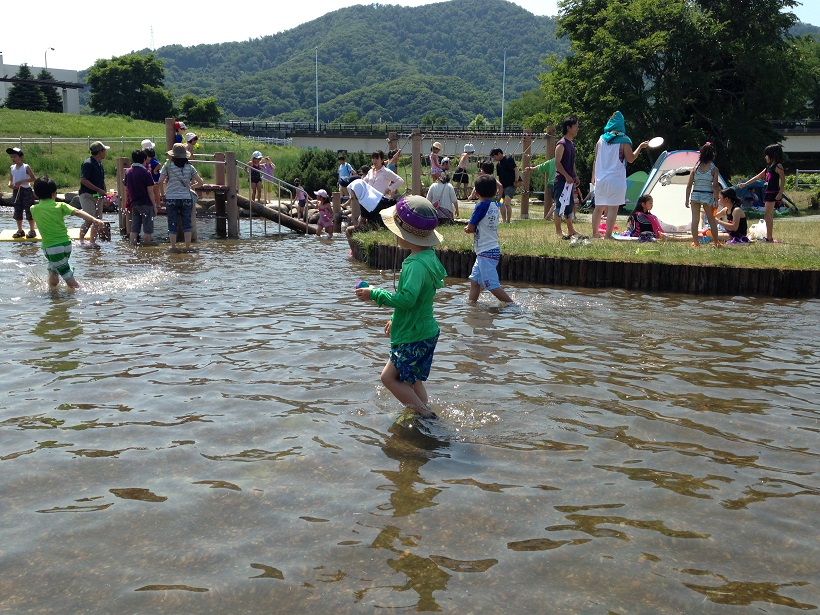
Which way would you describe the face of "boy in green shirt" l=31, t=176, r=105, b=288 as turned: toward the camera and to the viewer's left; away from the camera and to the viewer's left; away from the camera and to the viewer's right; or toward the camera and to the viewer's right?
away from the camera and to the viewer's right

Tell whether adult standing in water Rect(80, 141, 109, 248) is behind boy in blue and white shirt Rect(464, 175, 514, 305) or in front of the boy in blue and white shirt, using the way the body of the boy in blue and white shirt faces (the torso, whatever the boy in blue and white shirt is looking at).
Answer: in front

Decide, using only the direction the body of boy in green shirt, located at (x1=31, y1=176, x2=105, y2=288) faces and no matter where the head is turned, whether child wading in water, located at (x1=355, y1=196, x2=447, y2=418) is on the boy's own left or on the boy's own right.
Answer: on the boy's own right

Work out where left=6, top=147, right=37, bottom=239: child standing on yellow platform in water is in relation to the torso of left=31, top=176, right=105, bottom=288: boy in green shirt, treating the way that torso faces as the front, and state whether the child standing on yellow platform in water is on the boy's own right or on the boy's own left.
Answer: on the boy's own left

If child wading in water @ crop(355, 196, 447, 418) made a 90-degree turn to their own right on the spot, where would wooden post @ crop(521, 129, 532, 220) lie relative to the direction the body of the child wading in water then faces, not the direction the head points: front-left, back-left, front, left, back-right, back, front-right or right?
front

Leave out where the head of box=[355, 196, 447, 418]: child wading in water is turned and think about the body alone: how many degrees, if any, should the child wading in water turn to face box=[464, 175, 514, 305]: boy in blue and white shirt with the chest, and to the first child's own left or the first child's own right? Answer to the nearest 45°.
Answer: approximately 90° to the first child's own right

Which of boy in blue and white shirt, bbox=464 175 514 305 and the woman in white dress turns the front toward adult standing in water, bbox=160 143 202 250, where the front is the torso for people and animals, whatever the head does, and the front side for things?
the boy in blue and white shirt

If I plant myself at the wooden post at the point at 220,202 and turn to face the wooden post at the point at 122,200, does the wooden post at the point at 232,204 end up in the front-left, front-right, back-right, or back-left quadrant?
back-left

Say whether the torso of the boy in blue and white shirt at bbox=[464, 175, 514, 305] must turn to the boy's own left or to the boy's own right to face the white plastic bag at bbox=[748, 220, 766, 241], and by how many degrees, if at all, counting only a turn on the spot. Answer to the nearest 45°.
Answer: approximately 90° to the boy's own right

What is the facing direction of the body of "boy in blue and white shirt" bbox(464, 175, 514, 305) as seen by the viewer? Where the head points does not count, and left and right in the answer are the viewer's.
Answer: facing away from the viewer and to the left of the viewer

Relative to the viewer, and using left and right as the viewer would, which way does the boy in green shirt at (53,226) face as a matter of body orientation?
facing away from the viewer and to the right of the viewer

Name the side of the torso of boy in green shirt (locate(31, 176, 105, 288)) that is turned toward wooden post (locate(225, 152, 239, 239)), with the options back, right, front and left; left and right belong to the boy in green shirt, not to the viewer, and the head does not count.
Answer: front
